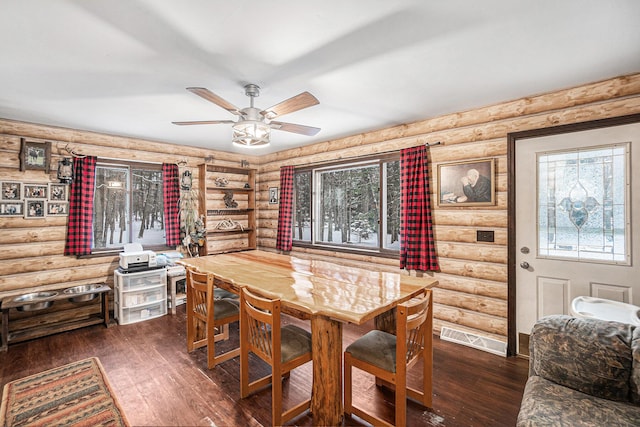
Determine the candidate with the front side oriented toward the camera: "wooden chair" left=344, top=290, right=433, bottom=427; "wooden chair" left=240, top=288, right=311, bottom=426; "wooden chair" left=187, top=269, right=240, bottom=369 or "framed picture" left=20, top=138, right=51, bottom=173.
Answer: the framed picture

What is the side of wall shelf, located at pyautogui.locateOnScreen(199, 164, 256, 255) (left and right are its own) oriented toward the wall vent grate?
front

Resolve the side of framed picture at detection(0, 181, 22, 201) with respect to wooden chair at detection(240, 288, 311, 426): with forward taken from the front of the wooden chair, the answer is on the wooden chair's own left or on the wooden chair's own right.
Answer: on the wooden chair's own left

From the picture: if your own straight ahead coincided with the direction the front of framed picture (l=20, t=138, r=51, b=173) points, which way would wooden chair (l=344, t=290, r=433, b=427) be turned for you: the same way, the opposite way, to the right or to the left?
the opposite way

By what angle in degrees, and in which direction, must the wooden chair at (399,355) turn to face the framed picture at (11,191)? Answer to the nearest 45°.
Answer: approximately 45° to its left
